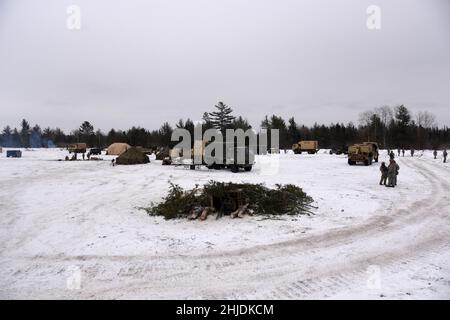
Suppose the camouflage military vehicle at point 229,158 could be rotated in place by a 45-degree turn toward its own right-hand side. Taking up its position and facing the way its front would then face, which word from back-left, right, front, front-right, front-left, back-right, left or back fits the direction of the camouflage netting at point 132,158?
back

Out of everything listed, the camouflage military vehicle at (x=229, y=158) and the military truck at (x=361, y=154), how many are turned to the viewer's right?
1

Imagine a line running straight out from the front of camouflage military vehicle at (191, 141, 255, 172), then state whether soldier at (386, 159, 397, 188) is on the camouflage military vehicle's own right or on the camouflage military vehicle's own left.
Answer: on the camouflage military vehicle's own right

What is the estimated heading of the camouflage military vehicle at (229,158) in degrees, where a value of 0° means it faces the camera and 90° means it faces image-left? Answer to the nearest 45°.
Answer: approximately 270°

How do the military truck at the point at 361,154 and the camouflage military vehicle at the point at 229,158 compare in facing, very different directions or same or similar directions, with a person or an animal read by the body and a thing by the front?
very different directions

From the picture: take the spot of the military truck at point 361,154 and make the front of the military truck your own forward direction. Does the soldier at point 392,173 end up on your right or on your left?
on your left
